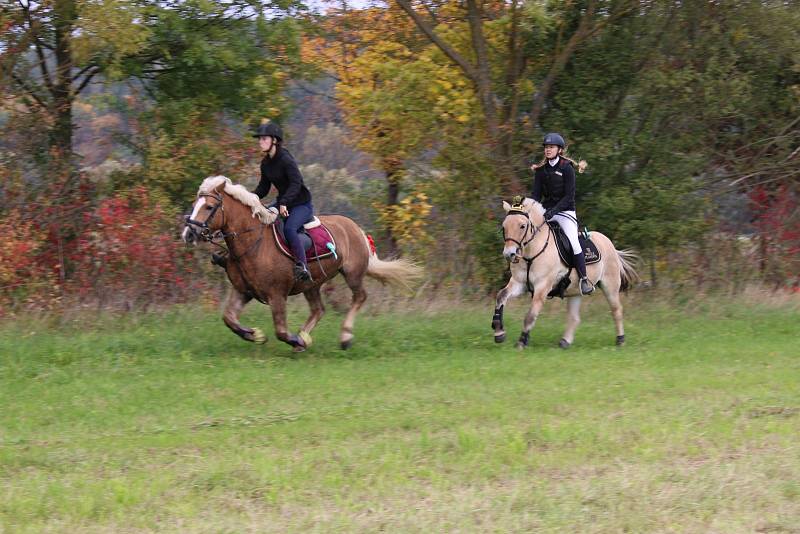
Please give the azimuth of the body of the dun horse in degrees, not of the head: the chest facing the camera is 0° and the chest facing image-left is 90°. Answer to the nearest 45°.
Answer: approximately 45°

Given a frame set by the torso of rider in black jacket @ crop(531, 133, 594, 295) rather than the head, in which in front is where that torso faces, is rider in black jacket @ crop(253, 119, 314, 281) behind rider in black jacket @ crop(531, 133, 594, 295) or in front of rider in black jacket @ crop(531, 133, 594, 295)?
in front

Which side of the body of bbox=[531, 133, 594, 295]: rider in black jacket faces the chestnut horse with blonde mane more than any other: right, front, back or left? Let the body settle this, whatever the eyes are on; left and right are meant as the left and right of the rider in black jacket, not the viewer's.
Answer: front

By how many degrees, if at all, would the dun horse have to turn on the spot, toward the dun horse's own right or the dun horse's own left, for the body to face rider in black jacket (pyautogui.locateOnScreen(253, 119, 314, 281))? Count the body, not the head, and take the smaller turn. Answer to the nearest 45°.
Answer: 0° — it already faces them

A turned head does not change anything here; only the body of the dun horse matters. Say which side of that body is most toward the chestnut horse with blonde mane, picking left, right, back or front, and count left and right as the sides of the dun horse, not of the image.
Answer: front
